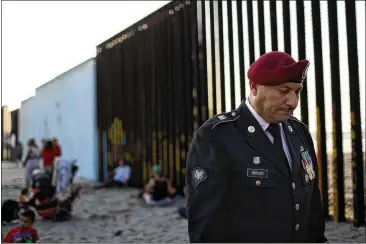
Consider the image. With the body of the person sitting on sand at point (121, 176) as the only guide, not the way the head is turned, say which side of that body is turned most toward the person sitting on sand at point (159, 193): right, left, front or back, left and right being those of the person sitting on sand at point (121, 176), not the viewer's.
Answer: left

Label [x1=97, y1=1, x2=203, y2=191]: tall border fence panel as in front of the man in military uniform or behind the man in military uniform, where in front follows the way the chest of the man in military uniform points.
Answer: behind
